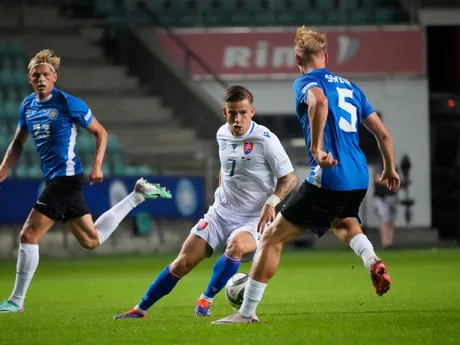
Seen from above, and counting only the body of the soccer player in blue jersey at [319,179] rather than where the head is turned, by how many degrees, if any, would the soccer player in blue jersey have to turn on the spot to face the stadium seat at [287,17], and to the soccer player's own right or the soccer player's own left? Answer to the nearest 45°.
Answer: approximately 45° to the soccer player's own right

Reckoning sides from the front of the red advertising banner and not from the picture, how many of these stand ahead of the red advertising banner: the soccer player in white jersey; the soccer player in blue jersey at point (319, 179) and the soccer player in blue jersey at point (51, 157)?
3

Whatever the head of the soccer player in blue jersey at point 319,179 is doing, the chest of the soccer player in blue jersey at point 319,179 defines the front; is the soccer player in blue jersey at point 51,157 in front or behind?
in front

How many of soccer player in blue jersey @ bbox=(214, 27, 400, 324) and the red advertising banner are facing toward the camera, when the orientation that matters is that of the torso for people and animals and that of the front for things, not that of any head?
1

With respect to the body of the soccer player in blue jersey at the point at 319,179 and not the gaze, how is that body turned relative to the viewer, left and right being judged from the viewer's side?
facing away from the viewer and to the left of the viewer

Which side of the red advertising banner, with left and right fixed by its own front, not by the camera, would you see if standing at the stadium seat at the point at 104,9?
right

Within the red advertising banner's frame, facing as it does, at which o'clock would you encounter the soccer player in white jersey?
The soccer player in white jersey is roughly at 12 o'clock from the red advertising banner.

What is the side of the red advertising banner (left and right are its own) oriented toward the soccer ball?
front

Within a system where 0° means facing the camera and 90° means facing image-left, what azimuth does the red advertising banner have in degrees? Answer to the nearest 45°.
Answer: approximately 0°

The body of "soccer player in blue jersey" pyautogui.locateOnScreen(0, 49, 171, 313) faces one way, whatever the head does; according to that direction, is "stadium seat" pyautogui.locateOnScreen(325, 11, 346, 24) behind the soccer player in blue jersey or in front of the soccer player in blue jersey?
behind

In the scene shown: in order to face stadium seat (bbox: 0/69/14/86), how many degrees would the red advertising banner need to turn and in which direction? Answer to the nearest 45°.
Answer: approximately 45° to its right
